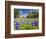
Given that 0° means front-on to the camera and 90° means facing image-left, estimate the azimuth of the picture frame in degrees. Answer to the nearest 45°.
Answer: approximately 315°
